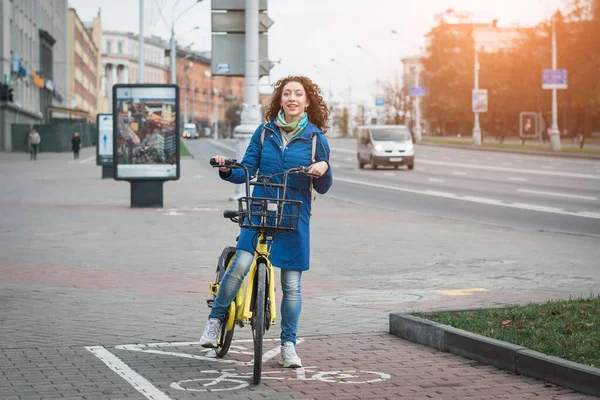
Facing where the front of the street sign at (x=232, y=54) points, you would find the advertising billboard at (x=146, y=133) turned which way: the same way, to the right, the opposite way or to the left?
the opposite way

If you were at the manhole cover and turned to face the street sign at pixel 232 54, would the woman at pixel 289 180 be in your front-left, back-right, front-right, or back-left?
back-left

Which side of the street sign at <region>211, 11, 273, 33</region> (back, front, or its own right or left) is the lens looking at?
back

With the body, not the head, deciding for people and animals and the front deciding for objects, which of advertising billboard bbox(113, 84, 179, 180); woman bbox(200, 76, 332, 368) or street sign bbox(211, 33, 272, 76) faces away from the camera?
the street sign

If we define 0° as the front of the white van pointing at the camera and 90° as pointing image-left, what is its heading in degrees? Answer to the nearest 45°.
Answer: approximately 0°

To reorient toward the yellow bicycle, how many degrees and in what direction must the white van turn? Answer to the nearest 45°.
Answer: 0° — it already faces it

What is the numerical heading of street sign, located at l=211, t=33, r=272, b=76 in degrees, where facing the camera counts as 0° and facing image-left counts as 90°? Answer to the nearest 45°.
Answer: approximately 180°

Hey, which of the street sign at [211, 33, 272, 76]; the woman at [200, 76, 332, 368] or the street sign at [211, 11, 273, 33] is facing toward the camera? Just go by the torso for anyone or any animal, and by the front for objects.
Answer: the woman

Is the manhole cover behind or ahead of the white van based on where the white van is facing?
ahead

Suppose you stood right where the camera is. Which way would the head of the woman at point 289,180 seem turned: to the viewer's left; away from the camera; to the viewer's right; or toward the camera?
toward the camera

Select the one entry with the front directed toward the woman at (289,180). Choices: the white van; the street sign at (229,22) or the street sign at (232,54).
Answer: the white van

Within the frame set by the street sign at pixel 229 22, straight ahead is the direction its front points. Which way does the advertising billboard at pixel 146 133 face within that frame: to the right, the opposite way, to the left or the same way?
the opposite way

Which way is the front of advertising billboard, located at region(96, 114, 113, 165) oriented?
toward the camera

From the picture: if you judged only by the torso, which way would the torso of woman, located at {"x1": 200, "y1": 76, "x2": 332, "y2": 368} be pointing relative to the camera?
toward the camera
